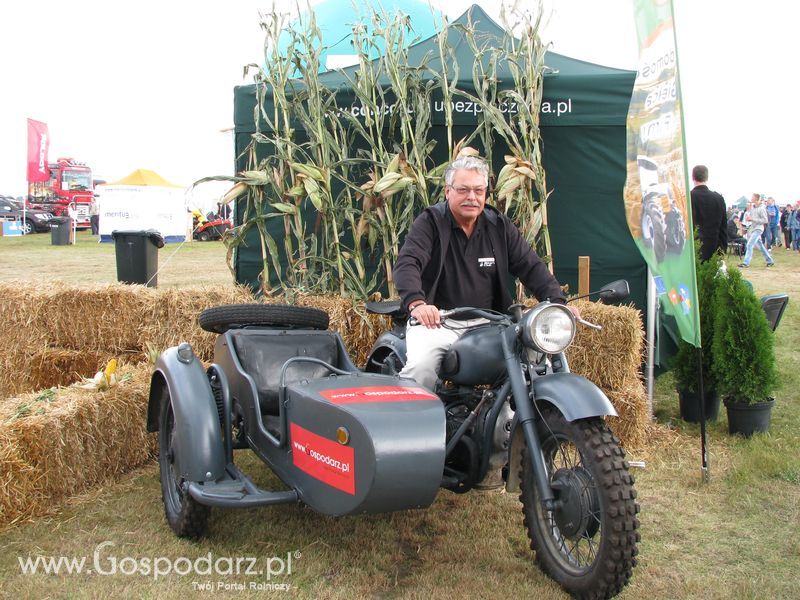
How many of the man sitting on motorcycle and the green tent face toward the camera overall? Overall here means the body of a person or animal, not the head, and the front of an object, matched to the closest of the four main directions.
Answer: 2

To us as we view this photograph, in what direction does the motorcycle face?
facing the viewer and to the right of the viewer

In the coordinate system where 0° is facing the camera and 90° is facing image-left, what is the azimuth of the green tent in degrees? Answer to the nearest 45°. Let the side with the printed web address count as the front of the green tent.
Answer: approximately 0°

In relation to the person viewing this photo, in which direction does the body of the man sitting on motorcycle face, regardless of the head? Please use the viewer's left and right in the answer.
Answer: facing the viewer

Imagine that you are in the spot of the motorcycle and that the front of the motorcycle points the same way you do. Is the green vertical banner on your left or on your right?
on your left

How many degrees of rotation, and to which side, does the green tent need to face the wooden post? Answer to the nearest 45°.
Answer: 0° — it already faces it
